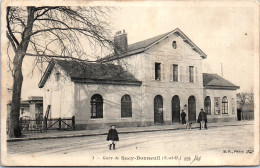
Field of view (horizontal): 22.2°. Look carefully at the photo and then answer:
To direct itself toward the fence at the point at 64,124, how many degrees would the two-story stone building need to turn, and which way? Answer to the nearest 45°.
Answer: approximately 90° to its right

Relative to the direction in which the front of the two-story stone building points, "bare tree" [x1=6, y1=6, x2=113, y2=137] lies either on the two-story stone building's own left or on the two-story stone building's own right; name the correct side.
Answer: on the two-story stone building's own right

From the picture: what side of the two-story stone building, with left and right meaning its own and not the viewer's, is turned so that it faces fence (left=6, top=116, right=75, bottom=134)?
right

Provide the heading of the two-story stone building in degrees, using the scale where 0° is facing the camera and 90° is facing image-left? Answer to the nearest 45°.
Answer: approximately 315°
